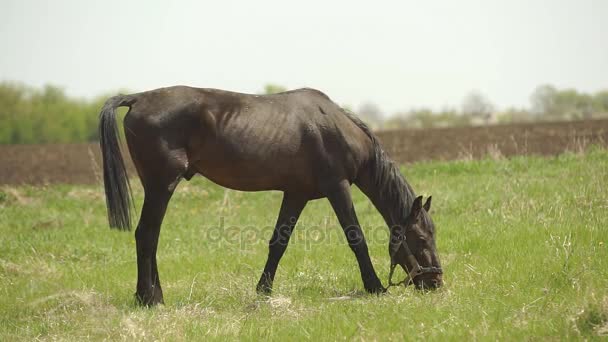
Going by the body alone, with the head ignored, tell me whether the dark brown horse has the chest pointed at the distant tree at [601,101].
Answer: no

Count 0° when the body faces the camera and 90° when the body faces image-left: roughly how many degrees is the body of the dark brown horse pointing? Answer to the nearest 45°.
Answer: approximately 270°
